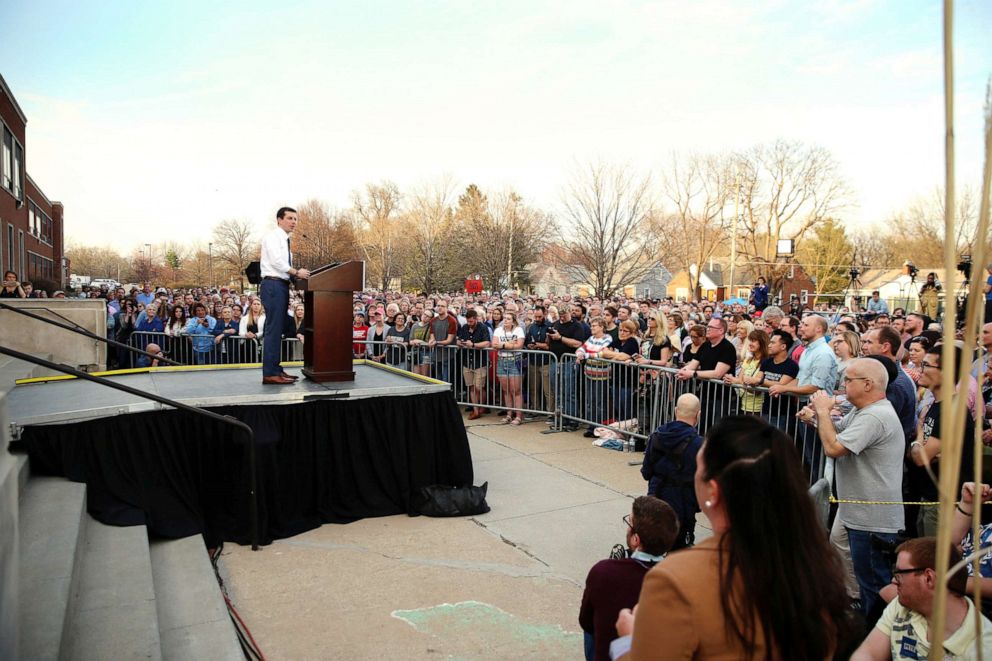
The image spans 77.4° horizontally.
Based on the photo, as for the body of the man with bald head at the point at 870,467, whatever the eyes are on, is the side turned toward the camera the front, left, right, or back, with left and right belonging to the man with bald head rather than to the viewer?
left

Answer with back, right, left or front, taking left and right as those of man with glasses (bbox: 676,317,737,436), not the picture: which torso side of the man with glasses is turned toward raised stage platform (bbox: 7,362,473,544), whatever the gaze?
front

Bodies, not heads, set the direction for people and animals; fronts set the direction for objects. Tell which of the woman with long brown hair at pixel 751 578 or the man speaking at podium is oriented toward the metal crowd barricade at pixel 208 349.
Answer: the woman with long brown hair

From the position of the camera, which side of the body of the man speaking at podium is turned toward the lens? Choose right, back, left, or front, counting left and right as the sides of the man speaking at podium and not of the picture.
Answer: right

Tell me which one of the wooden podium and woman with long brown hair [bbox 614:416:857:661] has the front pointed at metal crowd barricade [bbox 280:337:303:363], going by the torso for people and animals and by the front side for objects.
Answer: the woman with long brown hair

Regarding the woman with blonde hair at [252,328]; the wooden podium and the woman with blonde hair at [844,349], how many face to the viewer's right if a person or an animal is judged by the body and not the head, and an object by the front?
1

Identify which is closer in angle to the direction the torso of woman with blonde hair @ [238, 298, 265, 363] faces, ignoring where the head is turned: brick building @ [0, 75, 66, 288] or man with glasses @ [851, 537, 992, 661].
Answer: the man with glasses

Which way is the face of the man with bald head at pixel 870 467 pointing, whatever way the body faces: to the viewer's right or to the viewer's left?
to the viewer's left

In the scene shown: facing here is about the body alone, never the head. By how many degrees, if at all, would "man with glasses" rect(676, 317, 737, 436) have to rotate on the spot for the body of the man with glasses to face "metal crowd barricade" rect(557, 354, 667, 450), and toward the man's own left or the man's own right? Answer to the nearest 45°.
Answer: approximately 90° to the man's own right

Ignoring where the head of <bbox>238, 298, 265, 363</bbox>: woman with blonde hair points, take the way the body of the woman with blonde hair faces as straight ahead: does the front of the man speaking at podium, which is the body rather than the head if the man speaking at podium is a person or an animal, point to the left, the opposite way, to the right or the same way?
to the left

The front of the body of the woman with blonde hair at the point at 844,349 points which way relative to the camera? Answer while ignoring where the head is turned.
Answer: to the viewer's left

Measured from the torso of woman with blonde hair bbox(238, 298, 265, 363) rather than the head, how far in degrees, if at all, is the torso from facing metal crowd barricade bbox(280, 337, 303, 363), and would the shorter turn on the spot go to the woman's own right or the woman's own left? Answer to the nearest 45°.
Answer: approximately 45° to the woman's own left

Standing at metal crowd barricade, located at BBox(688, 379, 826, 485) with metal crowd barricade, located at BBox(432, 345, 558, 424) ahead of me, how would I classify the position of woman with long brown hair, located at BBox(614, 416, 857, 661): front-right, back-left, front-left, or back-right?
back-left

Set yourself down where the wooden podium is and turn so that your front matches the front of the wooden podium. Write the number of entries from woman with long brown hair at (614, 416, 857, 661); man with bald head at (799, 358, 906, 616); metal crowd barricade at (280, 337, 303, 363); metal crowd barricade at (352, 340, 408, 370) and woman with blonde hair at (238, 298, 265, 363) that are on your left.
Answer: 3

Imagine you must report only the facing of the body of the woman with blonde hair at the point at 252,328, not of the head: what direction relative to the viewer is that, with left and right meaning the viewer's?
facing the viewer

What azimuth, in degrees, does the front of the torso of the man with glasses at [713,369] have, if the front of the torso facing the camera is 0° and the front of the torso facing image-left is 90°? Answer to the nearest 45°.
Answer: approximately 45°
